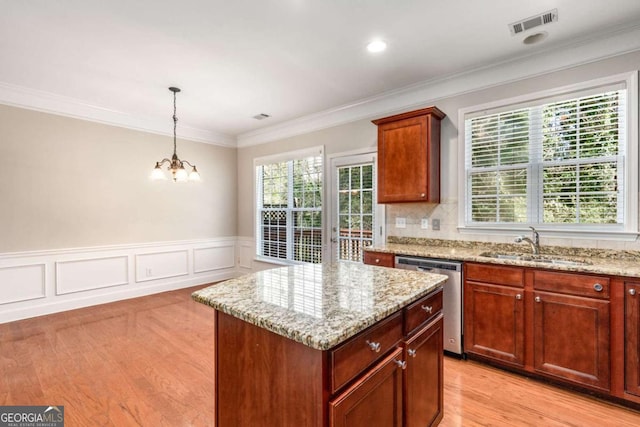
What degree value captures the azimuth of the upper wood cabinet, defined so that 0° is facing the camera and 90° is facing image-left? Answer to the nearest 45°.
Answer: approximately 45°

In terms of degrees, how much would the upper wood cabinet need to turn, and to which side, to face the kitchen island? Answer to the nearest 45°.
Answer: approximately 45° to its left

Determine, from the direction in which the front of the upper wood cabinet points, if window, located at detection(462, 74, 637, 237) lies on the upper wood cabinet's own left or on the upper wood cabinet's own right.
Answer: on the upper wood cabinet's own left

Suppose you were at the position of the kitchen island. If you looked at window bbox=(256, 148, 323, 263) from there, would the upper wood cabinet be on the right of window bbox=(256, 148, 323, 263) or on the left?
right

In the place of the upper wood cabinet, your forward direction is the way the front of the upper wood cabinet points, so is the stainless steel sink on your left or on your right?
on your left

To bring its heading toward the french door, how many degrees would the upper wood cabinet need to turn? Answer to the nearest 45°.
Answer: approximately 90° to its right
